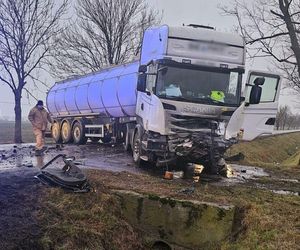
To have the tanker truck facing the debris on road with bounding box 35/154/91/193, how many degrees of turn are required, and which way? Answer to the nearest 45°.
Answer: approximately 90° to its right

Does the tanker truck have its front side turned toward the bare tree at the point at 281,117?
no

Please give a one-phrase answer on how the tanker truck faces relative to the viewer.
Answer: facing the viewer and to the right of the viewer
